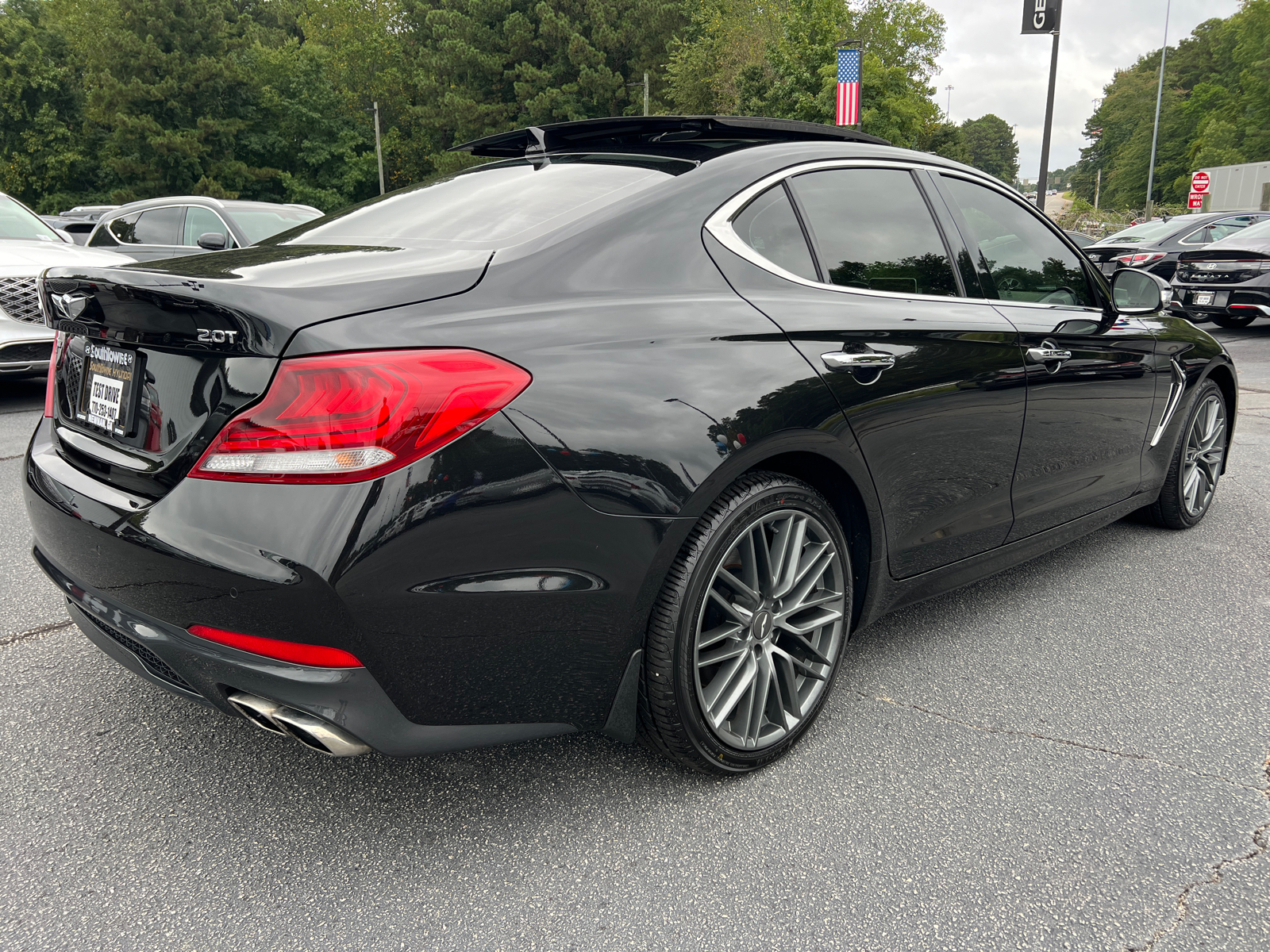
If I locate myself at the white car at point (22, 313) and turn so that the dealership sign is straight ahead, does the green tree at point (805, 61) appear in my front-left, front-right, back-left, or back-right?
front-left

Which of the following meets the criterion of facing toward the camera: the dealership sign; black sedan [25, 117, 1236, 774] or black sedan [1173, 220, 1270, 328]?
the dealership sign

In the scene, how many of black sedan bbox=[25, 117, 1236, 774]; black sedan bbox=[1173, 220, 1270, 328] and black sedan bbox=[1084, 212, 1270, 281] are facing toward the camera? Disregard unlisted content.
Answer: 0

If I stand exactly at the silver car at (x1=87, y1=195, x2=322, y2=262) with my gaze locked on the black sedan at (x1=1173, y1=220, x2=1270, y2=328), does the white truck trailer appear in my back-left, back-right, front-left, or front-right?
front-left

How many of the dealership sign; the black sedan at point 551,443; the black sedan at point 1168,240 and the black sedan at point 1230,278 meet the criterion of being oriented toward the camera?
1

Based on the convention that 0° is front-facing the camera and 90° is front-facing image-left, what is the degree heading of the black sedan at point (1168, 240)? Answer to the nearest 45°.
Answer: approximately 225°

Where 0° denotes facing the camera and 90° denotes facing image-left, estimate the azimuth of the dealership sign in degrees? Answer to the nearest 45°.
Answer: approximately 0°

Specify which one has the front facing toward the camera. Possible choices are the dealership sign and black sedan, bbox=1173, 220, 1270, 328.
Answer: the dealership sign

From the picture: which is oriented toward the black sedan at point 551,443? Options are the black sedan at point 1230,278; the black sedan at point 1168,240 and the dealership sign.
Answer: the dealership sign

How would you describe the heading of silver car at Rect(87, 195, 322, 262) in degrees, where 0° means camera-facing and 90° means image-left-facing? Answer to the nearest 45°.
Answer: approximately 315°

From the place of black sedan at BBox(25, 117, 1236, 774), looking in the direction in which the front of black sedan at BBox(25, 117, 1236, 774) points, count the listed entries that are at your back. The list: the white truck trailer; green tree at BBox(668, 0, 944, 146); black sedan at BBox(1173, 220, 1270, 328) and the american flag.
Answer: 0

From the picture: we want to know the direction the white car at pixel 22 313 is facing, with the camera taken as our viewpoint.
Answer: facing the viewer and to the right of the viewer

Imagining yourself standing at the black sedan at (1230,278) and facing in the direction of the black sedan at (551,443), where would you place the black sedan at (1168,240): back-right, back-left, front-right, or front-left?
back-right

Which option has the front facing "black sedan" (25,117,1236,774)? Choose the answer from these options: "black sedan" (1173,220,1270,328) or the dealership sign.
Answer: the dealership sign

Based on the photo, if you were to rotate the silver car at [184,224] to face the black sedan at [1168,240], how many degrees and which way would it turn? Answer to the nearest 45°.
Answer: approximately 45° to its left

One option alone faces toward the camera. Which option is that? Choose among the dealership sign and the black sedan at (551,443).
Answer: the dealership sign
